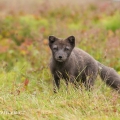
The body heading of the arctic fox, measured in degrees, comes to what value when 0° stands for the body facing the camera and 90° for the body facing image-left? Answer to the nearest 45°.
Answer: approximately 45°
